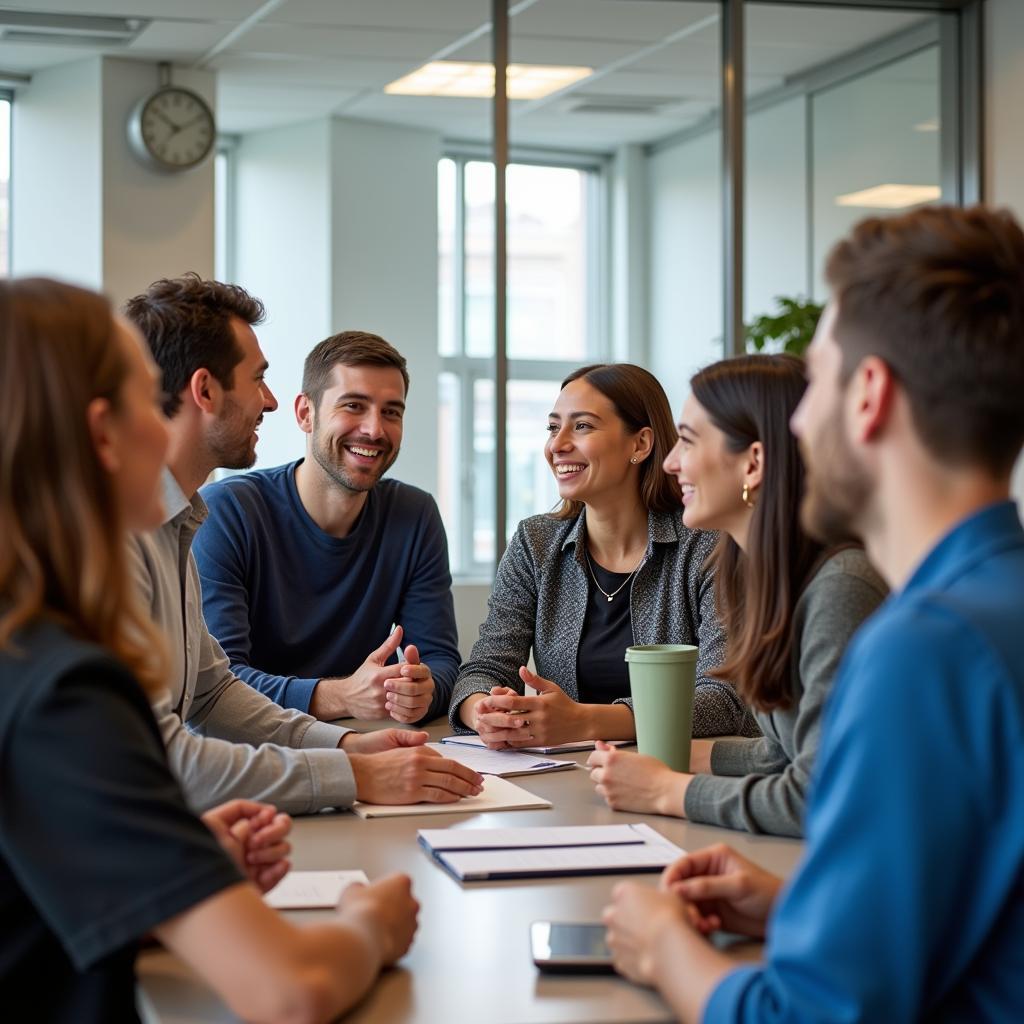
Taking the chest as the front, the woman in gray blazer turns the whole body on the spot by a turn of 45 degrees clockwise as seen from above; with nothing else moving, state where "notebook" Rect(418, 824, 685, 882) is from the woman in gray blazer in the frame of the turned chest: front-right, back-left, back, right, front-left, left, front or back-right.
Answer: left

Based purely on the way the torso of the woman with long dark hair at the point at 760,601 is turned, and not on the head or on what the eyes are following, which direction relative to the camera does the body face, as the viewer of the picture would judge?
to the viewer's left

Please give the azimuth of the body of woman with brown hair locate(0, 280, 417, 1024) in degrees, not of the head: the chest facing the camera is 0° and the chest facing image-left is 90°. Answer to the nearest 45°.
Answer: approximately 225°

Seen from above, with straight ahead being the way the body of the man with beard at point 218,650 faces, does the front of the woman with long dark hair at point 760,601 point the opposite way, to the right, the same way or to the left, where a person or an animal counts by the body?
the opposite way

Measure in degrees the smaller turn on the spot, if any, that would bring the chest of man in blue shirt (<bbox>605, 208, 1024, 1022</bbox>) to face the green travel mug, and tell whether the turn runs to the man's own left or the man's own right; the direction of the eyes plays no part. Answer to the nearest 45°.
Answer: approximately 45° to the man's own right

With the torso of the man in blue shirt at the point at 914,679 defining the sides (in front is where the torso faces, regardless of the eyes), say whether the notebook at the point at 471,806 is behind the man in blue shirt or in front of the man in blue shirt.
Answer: in front

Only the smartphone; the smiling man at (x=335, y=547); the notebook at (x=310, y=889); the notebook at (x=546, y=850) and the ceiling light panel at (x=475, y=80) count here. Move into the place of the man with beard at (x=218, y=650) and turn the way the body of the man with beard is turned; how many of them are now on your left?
2

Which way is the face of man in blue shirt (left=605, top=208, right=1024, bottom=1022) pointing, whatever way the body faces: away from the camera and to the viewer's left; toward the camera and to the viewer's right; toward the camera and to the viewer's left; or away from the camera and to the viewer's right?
away from the camera and to the viewer's left

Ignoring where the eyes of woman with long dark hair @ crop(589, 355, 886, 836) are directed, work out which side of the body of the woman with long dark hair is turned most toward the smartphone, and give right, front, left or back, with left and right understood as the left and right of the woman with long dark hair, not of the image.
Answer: left

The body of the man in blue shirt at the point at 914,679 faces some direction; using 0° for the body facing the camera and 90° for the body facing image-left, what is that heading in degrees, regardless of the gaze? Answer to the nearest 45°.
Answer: approximately 135°

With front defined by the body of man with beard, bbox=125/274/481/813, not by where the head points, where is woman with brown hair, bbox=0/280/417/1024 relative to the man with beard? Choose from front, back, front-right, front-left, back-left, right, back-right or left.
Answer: right

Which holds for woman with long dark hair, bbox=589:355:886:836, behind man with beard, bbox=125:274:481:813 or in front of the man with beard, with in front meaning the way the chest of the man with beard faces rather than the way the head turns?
in front

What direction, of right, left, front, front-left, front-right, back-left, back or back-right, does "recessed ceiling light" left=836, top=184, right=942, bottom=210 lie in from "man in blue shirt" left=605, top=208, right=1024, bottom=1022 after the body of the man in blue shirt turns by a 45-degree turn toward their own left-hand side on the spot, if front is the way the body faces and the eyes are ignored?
right

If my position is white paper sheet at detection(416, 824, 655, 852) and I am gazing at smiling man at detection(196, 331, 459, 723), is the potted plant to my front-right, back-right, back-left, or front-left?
front-right

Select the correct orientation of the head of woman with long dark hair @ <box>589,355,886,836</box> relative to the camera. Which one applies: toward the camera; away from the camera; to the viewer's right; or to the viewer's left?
to the viewer's left

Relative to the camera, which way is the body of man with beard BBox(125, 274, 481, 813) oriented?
to the viewer's right
